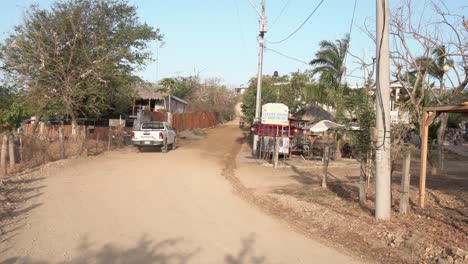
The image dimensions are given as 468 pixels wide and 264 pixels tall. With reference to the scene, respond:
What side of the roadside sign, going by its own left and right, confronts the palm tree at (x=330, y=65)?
back

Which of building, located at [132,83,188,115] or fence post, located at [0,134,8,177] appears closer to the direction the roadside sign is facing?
the fence post

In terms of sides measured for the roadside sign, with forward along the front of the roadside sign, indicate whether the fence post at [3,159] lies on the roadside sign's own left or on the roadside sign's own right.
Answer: on the roadside sign's own right

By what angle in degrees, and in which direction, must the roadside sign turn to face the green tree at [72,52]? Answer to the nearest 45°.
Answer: approximately 90° to its right

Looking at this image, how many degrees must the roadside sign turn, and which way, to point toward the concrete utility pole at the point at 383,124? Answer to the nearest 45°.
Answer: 0° — it already faces it

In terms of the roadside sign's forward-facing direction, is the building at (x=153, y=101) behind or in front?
behind

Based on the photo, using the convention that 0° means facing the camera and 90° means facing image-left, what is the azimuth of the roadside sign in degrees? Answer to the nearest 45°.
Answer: approximately 0°
